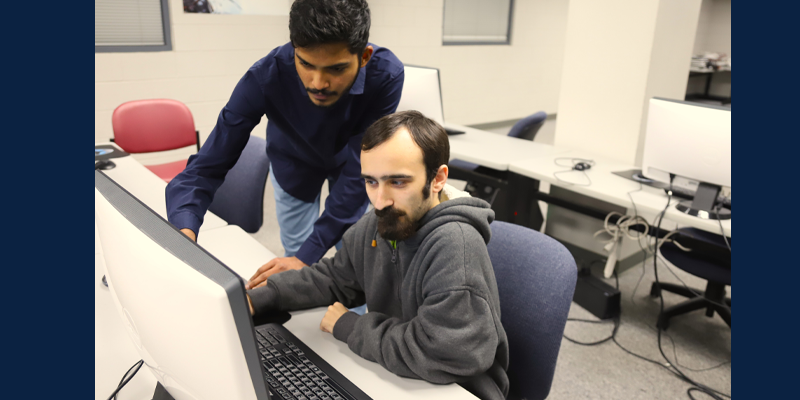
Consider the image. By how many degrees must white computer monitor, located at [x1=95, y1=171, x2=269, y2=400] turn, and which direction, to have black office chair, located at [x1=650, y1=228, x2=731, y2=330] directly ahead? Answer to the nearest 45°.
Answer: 0° — it already faces it

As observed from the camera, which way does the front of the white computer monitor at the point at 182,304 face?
facing away from the viewer and to the right of the viewer

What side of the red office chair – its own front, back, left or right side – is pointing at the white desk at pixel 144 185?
front

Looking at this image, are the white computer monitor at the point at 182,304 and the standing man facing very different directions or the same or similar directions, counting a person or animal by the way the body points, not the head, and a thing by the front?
very different directions

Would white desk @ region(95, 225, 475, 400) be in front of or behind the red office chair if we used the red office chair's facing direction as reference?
in front

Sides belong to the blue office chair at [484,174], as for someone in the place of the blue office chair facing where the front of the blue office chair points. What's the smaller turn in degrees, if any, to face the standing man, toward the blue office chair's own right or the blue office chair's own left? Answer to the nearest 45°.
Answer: approximately 90° to the blue office chair's own left

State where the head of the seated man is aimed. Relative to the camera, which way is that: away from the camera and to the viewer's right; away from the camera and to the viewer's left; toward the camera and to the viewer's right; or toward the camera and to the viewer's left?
toward the camera and to the viewer's left

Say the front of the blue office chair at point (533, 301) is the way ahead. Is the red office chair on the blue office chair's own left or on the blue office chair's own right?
on the blue office chair's own right

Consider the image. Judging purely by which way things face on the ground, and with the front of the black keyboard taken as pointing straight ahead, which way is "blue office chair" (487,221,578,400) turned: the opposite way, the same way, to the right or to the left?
the opposite way

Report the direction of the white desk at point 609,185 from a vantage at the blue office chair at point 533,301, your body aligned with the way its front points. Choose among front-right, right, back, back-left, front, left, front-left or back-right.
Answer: back-right

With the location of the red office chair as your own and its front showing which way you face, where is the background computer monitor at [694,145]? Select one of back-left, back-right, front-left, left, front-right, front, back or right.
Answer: front-left

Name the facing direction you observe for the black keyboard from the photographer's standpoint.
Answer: facing away from the viewer and to the right of the viewer

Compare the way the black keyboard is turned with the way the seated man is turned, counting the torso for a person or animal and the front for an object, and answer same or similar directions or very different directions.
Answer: very different directions
